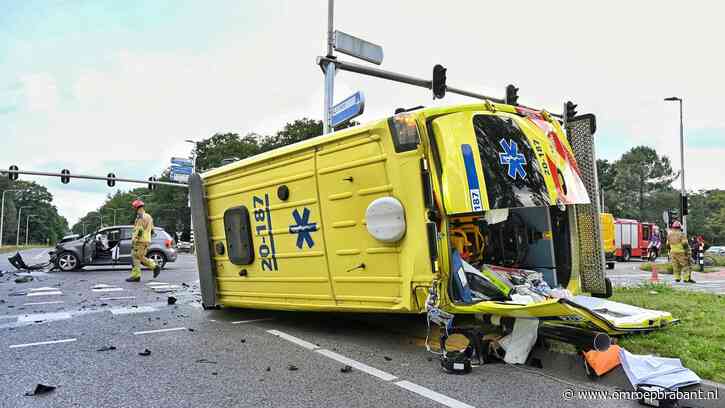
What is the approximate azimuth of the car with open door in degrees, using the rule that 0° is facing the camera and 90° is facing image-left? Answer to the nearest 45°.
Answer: approximately 90°

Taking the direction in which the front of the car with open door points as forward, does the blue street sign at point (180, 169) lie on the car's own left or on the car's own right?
on the car's own right

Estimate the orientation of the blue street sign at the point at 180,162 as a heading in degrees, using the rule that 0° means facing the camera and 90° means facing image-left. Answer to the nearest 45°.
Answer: approximately 0°

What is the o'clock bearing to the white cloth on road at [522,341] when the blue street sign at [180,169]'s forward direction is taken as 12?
The white cloth on road is roughly at 12 o'clock from the blue street sign.

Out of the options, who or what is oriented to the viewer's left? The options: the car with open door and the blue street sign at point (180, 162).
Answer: the car with open door

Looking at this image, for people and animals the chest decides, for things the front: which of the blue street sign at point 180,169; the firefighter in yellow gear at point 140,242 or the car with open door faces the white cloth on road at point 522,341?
the blue street sign

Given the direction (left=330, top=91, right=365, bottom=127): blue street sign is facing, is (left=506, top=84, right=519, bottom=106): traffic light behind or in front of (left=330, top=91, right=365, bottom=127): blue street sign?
behind

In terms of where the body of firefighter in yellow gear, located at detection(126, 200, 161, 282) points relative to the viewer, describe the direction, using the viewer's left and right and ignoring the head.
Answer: facing to the left of the viewer
